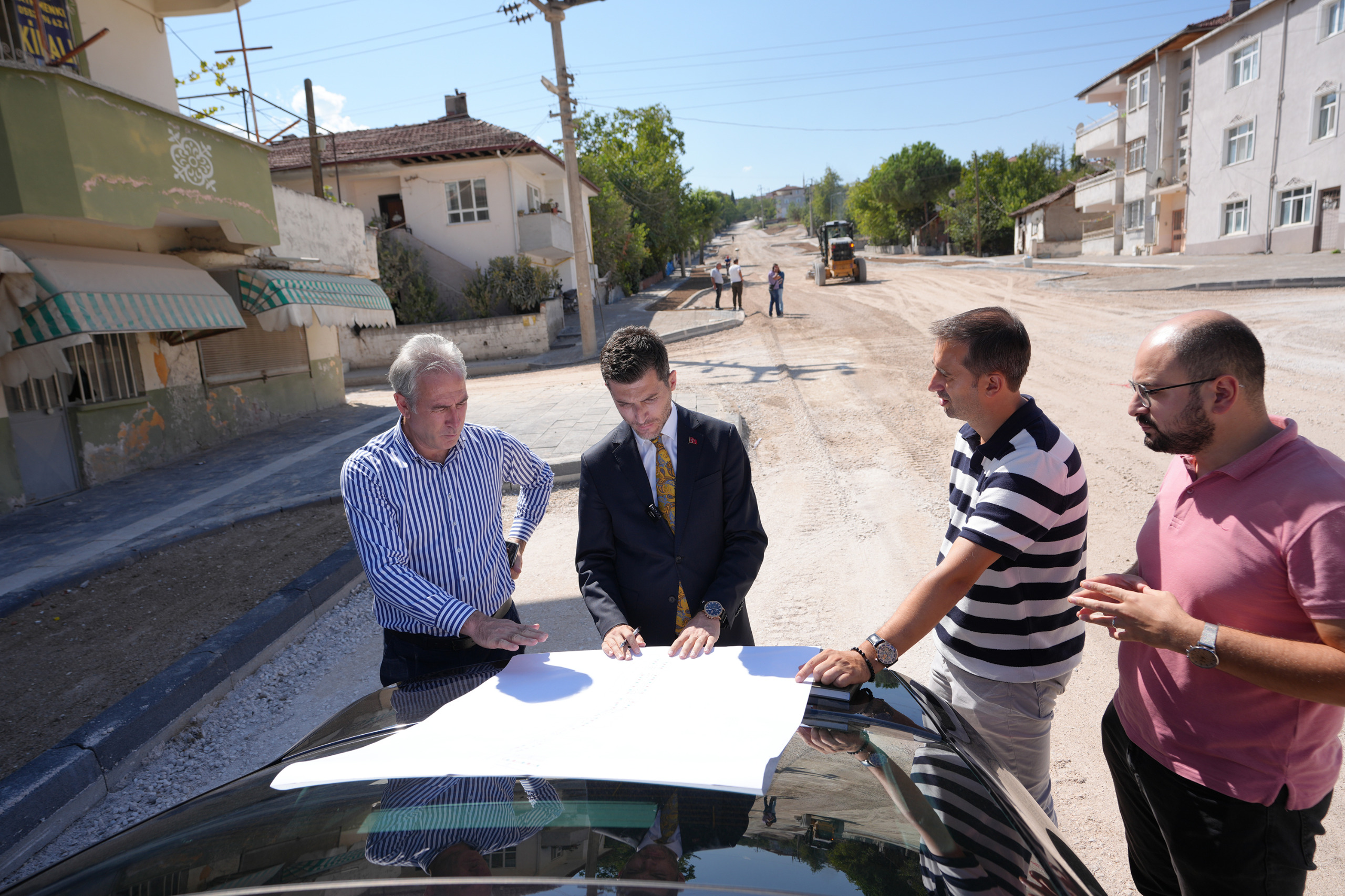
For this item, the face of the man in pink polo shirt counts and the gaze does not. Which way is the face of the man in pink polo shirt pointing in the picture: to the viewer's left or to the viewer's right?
to the viewer's left

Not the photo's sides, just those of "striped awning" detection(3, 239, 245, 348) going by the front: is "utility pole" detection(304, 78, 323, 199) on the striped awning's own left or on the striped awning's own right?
on the striped awning's own left

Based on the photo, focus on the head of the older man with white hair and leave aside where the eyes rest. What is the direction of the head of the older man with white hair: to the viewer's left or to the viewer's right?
to the viewer's right

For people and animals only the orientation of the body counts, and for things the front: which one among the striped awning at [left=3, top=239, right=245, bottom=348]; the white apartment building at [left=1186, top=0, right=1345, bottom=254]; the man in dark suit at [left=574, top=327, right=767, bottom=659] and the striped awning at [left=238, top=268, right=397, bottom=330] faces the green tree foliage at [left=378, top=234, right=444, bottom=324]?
the white apartment building

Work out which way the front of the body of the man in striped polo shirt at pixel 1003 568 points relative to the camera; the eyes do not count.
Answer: to the viewer's left

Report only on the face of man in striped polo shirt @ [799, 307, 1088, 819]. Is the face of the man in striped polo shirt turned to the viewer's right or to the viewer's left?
to the viewer's left

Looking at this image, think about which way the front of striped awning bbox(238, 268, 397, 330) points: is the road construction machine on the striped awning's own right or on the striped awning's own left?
on the striped awning's own left

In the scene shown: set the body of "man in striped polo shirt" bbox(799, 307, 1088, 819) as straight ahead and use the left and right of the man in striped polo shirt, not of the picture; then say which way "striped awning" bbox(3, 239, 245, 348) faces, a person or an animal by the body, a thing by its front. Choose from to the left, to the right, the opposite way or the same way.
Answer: the opposite way

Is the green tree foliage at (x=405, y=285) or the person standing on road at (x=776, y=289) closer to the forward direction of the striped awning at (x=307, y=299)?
the person standing on road

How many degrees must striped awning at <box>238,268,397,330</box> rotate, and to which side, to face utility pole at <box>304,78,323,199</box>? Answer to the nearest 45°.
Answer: approximately 135° to its left
